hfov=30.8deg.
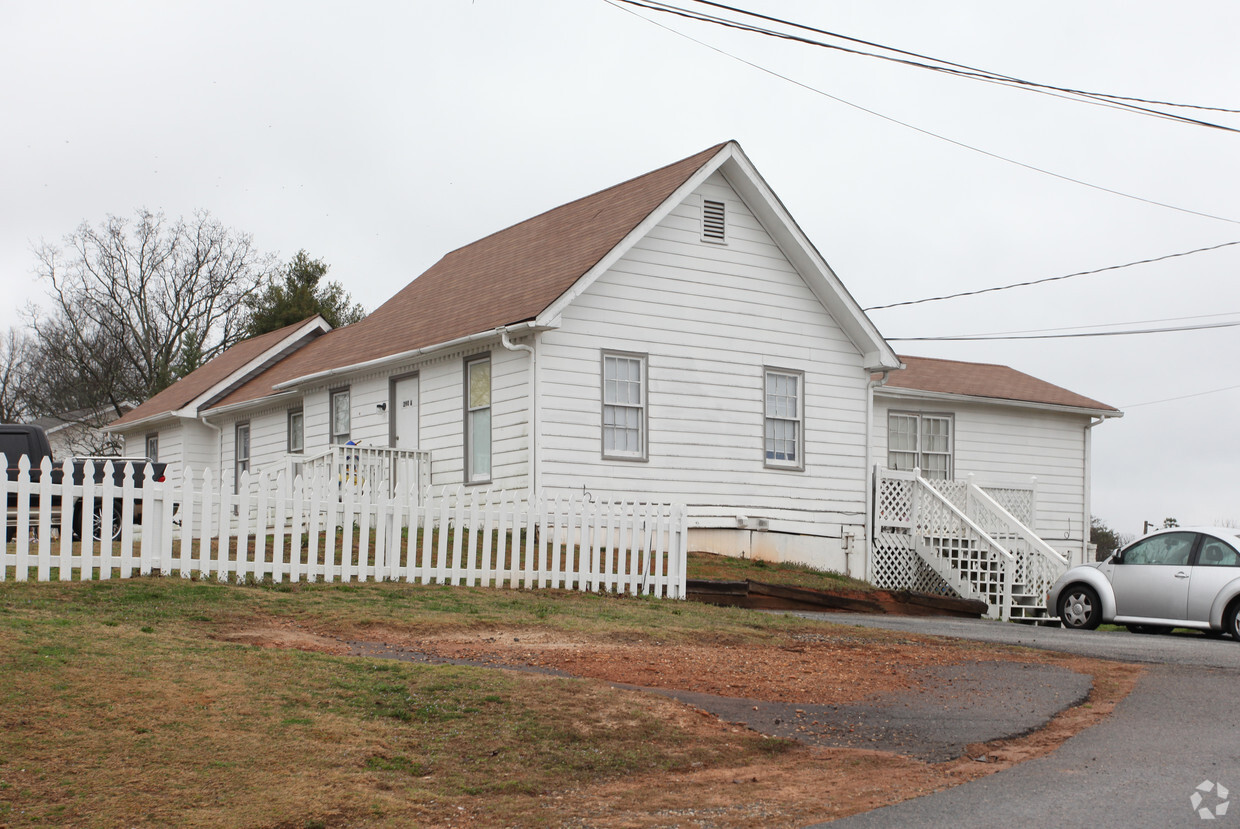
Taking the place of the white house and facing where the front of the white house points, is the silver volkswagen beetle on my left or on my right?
on my left

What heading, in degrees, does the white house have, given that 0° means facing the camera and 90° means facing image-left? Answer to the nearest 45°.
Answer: approximately 45°

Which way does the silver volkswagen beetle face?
to the viewer's left

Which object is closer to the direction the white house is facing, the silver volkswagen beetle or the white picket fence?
the white picket fence
